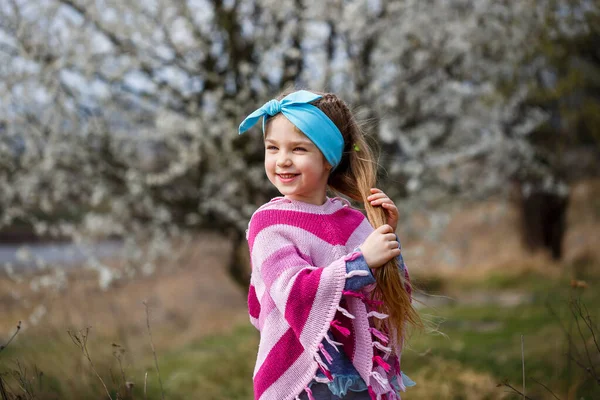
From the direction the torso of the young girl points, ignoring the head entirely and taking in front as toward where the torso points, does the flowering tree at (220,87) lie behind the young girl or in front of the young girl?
behind

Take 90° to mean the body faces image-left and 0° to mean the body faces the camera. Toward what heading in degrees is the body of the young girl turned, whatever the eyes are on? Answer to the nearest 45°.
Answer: approximately 315°

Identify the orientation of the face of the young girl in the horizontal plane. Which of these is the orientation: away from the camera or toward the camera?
toward the camera
